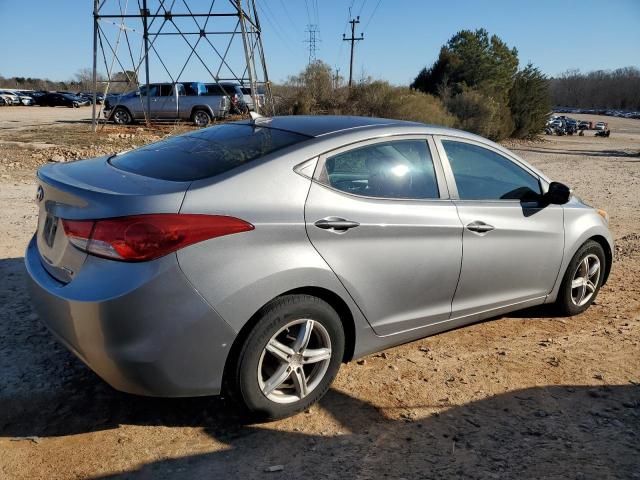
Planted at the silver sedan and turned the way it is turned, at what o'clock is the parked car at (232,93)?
The parked car is roughly at 10 o'clock from the silver sedan.

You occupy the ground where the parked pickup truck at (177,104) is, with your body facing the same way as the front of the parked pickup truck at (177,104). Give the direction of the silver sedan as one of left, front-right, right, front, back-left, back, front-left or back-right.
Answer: left

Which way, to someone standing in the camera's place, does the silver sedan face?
facing away from the viewer and to the right of the viewer

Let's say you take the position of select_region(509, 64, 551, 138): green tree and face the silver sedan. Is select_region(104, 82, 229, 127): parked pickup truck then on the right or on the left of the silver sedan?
right

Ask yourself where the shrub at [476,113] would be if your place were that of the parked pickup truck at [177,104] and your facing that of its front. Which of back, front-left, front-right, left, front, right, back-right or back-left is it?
back

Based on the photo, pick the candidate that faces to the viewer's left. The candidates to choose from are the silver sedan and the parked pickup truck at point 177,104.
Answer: the parked pickup truck

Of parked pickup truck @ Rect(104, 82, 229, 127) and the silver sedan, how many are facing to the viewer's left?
1

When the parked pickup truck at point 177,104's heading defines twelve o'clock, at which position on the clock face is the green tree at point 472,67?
The green tree is roughly at 5 o'clock from the parked pickup truck.

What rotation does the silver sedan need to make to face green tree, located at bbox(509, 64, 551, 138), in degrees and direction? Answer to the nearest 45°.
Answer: approximately 45° to its left

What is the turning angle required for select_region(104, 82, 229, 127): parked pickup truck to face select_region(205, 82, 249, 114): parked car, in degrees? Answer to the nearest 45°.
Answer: approximately 180°

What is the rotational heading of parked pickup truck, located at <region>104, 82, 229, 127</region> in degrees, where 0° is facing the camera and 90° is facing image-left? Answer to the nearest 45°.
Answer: approximately 90°

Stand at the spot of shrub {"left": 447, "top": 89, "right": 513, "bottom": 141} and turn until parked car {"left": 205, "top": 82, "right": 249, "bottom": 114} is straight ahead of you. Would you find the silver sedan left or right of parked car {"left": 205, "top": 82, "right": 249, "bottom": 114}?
left
